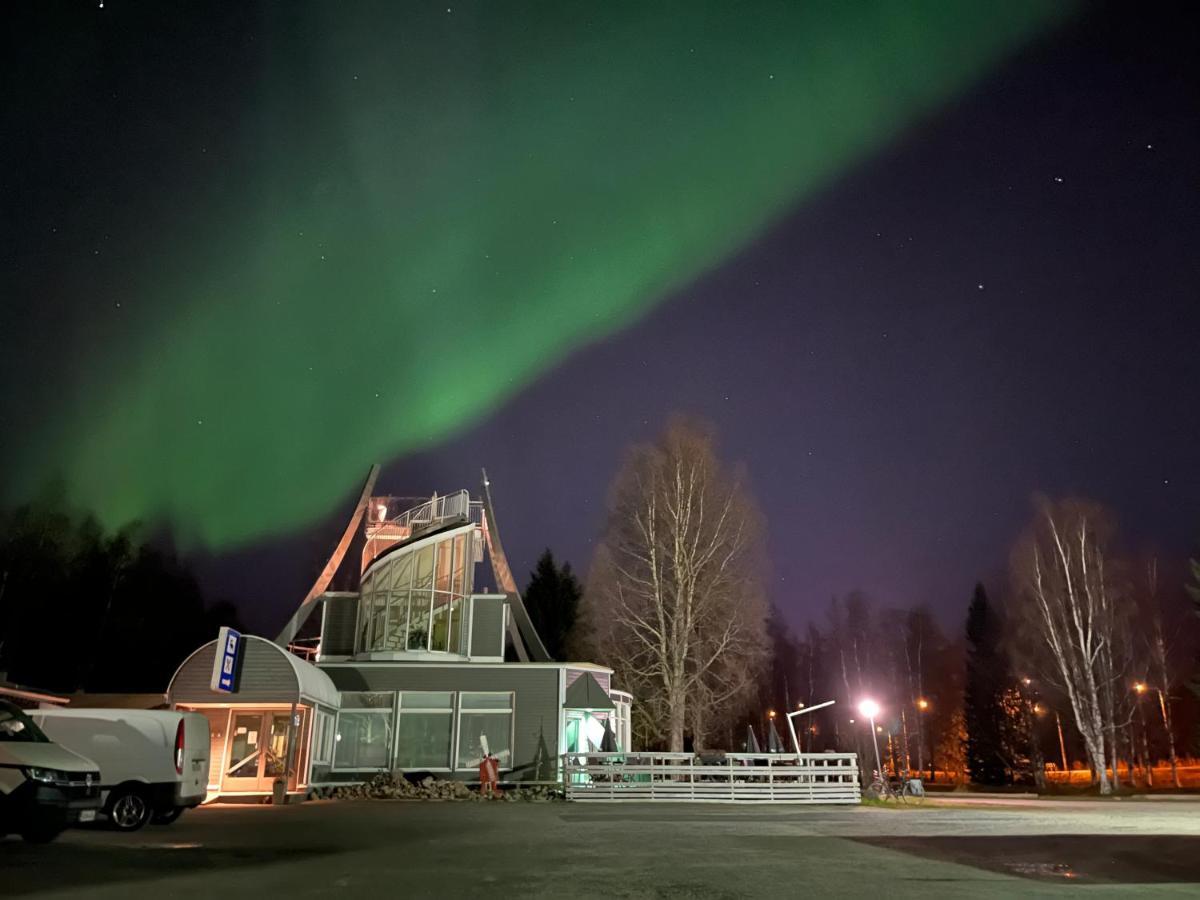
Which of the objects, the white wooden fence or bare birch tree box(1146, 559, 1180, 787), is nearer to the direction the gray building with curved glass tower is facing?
the white wooden fence

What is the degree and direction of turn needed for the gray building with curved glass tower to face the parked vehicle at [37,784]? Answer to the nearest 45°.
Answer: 0° — it already faces it

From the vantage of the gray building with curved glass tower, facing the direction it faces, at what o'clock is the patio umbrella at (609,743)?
The patio umbrella is roughly at 10 o'clock from the gray building with curved glass tower.

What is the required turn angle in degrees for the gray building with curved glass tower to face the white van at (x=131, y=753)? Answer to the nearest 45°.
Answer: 0° — it already faces it

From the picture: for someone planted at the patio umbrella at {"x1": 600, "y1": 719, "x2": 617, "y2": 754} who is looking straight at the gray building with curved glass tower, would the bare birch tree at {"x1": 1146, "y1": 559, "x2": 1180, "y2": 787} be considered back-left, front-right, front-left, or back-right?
back-right

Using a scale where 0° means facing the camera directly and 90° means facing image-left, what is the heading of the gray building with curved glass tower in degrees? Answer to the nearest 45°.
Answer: approximately 0°

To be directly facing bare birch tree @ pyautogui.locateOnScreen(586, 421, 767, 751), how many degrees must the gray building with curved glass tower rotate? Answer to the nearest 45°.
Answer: approximately 90° to its left

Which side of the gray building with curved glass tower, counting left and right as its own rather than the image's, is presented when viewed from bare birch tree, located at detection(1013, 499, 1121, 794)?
left

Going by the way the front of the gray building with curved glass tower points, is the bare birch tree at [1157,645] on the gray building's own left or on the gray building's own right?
on the gray building's own left

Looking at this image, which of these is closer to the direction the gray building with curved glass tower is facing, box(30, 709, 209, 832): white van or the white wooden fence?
the white van
